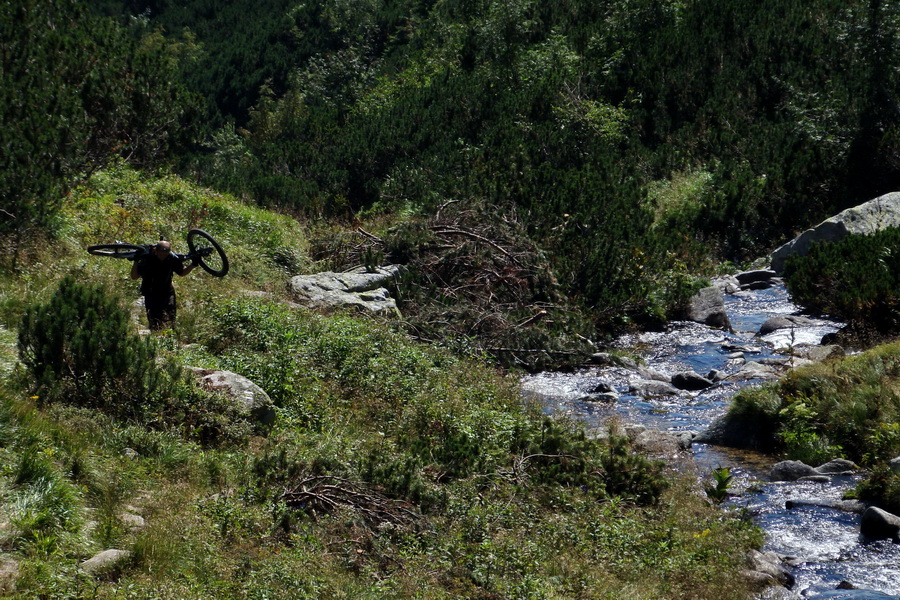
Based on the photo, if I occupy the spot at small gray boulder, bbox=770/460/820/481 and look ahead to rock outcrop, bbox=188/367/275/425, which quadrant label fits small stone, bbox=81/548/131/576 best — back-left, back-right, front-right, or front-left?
front-left

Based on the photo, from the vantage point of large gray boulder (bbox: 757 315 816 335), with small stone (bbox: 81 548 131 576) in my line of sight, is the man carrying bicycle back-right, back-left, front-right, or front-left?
front-right

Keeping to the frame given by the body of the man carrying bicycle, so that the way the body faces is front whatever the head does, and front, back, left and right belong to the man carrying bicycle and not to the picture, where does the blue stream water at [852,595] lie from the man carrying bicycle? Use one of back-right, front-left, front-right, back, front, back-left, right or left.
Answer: front-left

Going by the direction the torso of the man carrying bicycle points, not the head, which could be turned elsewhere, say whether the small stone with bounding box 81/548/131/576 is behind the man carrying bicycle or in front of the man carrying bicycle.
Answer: in front

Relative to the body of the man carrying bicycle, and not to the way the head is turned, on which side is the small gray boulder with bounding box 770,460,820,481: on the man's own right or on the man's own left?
on the man's own left

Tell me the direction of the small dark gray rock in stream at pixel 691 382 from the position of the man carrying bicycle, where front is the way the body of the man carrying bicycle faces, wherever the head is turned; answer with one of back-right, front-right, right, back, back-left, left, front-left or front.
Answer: left

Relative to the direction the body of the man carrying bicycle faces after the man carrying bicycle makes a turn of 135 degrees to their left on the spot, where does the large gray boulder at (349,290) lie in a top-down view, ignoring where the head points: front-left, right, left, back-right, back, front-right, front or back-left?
front

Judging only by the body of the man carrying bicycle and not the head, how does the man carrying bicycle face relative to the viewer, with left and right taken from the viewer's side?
facing the viewer

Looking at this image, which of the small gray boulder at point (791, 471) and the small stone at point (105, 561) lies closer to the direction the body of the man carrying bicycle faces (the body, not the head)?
the small stone

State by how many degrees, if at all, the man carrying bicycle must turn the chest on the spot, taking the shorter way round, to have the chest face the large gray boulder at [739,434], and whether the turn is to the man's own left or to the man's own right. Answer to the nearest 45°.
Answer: approximately 90° to the man's own left

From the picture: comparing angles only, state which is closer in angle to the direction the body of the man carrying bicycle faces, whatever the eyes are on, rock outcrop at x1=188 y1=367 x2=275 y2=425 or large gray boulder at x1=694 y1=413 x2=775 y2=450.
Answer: the rock outcrop

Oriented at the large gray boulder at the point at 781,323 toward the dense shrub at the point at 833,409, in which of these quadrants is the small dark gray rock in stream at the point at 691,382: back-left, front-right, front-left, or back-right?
front-right

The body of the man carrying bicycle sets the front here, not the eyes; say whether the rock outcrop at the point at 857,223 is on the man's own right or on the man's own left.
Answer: on the man's own left
